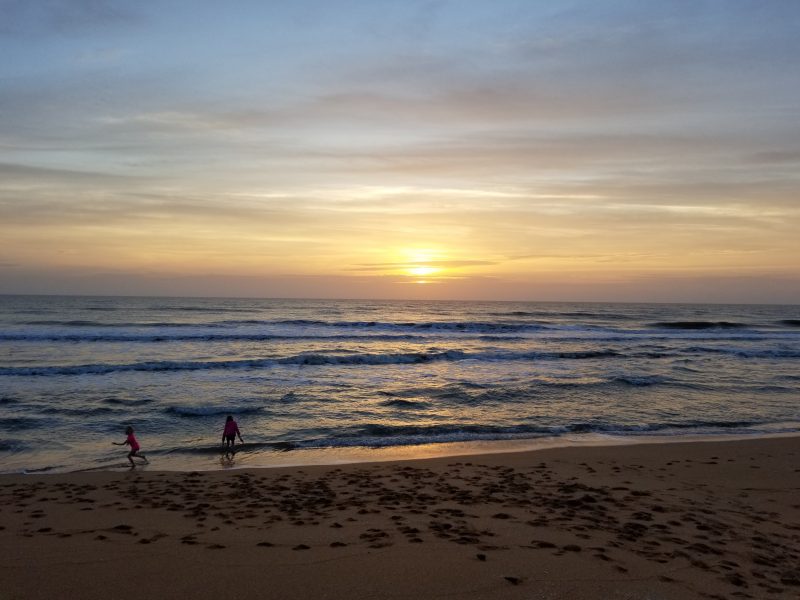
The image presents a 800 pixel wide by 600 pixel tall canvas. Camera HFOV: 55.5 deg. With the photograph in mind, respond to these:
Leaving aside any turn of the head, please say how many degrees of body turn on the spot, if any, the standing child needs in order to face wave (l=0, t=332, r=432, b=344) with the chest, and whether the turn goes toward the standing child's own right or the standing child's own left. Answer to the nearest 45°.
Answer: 0° — they already face it

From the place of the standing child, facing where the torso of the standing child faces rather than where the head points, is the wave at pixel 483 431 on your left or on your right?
on your right

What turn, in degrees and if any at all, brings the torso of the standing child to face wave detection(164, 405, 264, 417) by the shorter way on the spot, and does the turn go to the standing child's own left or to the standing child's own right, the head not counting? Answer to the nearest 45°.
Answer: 0° — they already face it

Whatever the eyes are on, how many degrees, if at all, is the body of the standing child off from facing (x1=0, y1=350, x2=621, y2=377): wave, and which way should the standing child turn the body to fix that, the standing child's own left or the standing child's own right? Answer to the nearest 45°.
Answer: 0° — they already face it

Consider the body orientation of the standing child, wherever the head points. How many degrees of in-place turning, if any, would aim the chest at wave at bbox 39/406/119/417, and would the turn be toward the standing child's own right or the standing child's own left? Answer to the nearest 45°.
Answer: approximately 45° to the standing child's own left

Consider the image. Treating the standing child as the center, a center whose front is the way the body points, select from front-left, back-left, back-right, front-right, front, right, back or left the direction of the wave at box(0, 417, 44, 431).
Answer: front-left

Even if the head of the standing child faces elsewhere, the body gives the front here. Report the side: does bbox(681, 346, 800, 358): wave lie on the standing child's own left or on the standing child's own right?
on the standing child's own right

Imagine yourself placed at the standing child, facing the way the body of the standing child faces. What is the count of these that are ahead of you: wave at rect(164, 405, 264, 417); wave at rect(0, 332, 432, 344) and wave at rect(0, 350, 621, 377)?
3

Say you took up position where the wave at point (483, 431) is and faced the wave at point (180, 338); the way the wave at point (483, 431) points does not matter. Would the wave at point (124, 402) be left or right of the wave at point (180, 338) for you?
left

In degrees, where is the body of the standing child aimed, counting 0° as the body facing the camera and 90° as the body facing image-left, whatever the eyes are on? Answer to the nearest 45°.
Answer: approximately 180°
